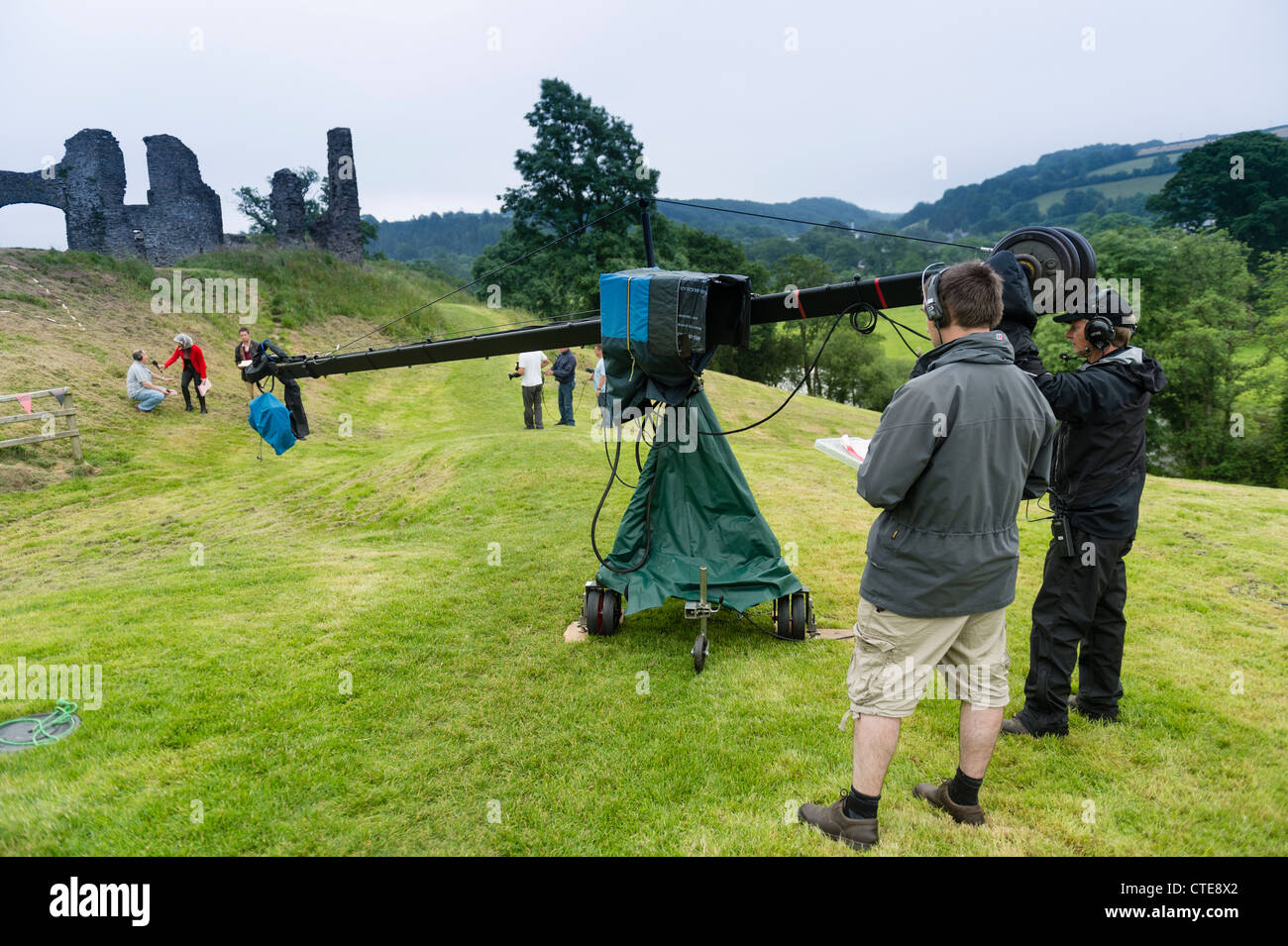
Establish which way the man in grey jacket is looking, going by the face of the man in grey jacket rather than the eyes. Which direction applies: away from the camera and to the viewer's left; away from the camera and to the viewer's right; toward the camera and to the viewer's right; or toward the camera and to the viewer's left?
away from the camera and to the viewer's left

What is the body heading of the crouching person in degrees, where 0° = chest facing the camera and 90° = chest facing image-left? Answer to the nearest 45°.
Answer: approximately 270°

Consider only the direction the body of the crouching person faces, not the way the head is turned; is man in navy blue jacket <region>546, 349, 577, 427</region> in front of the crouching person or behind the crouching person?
in front

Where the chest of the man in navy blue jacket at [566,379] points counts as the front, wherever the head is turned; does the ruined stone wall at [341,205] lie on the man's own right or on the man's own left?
on the man's own right

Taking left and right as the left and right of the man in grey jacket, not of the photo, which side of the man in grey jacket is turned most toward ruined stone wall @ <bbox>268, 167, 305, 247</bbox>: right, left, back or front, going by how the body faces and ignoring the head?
front

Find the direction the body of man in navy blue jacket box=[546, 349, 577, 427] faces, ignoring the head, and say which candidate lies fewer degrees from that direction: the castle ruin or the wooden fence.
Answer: the wooden fence

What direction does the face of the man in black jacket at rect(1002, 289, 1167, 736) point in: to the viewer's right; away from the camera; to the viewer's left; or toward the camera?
to the viewer's left

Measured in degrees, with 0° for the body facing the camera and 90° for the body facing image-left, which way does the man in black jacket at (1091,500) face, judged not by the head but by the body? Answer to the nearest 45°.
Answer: approximately 90°

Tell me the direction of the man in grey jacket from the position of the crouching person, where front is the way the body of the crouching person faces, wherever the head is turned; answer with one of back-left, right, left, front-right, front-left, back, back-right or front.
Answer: right

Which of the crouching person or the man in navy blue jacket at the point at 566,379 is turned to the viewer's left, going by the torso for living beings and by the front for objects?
the man in navy blue jacket

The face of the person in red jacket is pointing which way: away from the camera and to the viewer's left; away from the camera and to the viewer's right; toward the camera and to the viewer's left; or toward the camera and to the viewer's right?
toward the camera and to the viewer's left

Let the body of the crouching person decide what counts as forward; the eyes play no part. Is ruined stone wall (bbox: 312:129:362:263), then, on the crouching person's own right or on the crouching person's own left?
on the crouching person's own left

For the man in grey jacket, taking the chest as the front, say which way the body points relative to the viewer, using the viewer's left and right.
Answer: facing away from the viewer and to the left of the viewer
